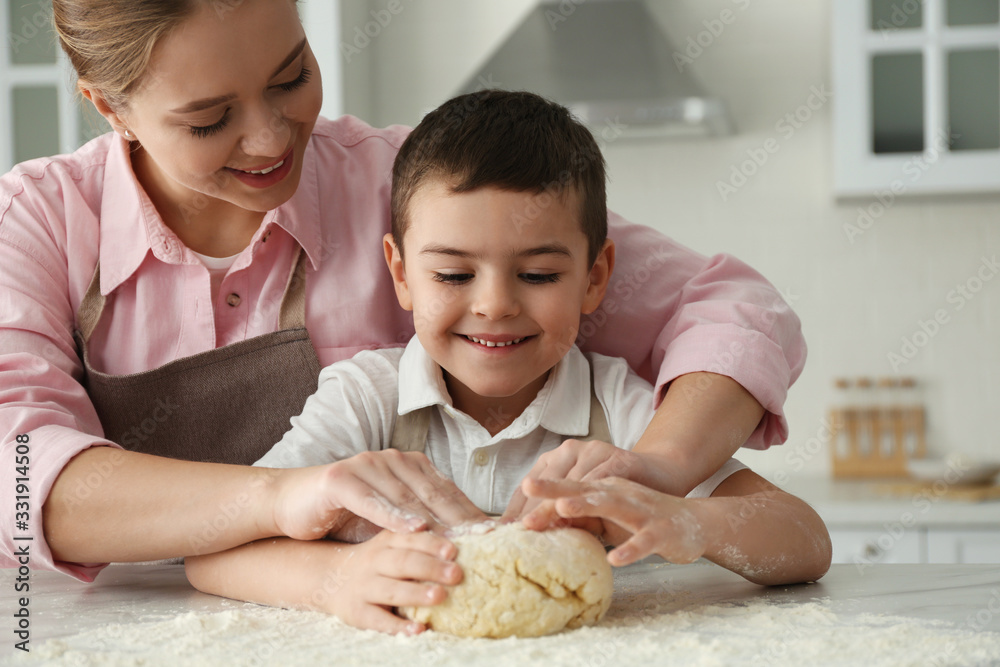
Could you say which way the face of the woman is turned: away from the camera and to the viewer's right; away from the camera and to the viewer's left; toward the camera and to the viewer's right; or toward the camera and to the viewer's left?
toward the camera and to the viewer's right

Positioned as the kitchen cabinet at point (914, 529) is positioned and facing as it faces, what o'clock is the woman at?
The woman is roughly at 1 o'clock from the kitchen cabinet.

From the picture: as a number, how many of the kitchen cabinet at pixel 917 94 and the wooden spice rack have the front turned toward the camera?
2

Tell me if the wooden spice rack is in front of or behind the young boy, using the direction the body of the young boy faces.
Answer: behind

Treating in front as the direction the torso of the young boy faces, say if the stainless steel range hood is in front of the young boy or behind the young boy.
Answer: behind

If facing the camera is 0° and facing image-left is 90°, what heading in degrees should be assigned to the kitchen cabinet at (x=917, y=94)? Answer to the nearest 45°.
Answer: approximately 0°
